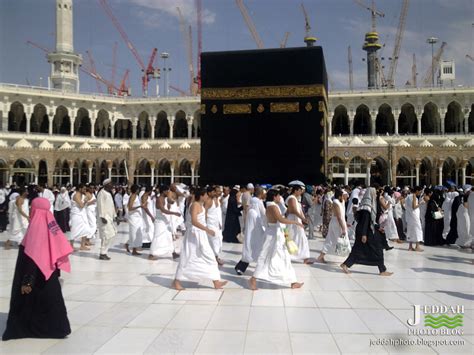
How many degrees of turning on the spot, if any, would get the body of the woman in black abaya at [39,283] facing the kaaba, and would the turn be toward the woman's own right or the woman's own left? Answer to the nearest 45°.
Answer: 0° — they already face it

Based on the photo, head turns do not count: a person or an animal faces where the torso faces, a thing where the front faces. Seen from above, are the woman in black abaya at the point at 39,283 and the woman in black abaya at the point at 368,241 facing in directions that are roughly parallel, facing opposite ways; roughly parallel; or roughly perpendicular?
roughly perpendicular

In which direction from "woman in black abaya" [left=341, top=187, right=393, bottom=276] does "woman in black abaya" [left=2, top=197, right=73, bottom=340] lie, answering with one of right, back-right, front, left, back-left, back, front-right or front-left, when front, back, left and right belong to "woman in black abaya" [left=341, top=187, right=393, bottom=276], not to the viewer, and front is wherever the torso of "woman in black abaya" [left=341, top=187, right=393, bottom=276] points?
back-right

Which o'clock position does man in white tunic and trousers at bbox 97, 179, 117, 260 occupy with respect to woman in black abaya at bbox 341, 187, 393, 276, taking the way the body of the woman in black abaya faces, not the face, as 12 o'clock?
The man in white tunic and trousers is roughly at 6 o'clock from the woman in black abaya.

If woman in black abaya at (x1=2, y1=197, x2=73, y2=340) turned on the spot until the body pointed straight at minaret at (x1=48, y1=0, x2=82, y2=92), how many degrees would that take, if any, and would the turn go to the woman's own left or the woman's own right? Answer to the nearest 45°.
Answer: approximately 45° to the woman's own left

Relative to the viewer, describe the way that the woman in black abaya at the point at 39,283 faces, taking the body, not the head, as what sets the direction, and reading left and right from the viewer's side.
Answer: facing away from the viewer and to the right of the viewer

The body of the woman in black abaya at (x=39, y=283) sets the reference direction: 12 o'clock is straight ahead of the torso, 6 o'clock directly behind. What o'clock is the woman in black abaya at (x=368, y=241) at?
the woman in black abaya at (x=368, y=241) is roughly at 1 o'clock from the woman in black abaya at (x=39, y=283).

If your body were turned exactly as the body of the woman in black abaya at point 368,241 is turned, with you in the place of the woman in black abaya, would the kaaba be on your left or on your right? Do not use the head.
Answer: on your left

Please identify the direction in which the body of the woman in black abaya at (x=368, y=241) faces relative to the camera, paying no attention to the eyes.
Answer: to the viewer's right
